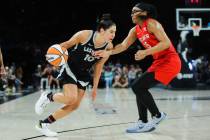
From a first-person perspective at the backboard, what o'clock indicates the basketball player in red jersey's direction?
The basketball player in red jersey is roughly at 12 o'clock from the backboard.

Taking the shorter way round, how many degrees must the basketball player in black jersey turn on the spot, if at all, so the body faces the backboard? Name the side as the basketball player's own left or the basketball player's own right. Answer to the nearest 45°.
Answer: approximately 90° to the basketball player's own left

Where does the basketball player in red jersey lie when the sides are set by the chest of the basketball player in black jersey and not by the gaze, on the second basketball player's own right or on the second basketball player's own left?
on the second basketball player's own left

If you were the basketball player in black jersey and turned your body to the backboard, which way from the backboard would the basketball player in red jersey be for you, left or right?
right

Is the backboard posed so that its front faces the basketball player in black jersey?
yes

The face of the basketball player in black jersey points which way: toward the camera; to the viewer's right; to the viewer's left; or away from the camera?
to the viewer's right

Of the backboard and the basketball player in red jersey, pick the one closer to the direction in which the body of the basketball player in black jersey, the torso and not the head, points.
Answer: the basketball player in red jersey
